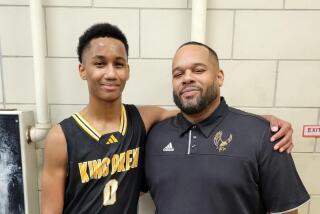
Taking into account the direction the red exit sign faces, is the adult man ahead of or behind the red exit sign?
ahead

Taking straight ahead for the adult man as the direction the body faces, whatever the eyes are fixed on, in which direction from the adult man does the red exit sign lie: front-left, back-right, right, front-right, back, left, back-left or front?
back

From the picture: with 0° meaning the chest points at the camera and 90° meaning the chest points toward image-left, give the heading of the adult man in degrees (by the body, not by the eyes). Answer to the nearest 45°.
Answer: approximately 45°

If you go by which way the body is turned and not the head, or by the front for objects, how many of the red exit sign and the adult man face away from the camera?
0
